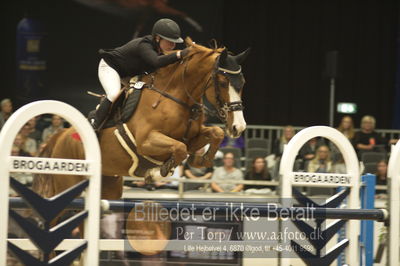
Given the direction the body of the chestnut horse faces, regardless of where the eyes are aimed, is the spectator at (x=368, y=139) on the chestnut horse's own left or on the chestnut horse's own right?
on the chestnut horse's own left

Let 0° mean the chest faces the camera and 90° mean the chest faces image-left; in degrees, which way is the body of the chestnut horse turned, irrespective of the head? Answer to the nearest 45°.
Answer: approximately 315°

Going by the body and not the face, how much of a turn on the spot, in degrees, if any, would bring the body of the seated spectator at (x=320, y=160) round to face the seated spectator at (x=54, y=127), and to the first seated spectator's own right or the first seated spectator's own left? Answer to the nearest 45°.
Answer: approximately 90° to the first seated spectator's own right

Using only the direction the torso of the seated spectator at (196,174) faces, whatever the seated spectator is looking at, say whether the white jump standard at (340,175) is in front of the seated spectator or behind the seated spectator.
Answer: in front

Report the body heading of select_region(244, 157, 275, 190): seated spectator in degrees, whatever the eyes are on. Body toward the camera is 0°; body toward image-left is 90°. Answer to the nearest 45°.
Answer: approximately 0°

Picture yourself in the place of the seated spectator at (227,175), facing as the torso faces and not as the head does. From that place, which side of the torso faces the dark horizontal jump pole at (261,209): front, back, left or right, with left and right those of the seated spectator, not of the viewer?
front

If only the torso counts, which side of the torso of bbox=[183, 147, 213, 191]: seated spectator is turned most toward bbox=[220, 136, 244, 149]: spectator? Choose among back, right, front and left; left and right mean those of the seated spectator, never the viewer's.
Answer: back
